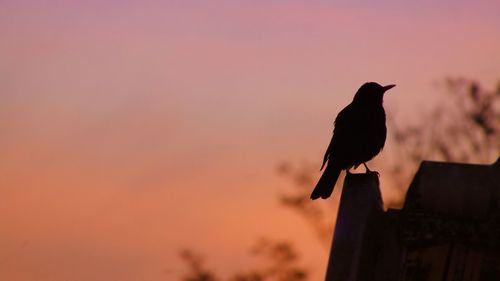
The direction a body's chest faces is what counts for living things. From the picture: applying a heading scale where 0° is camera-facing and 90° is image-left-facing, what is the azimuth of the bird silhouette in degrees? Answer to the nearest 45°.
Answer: approximately 270°
